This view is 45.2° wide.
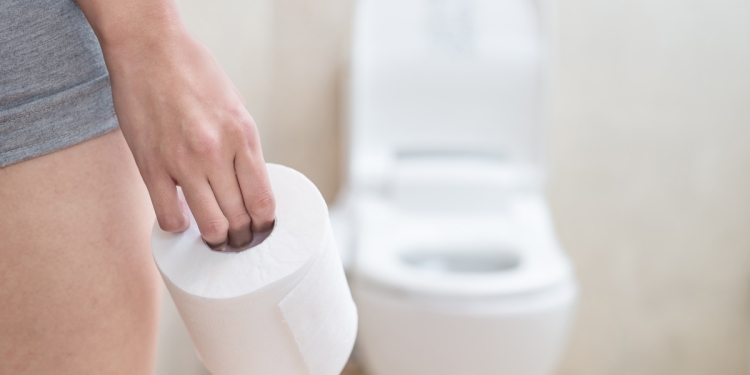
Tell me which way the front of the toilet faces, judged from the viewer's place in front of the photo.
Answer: facing the viewer
